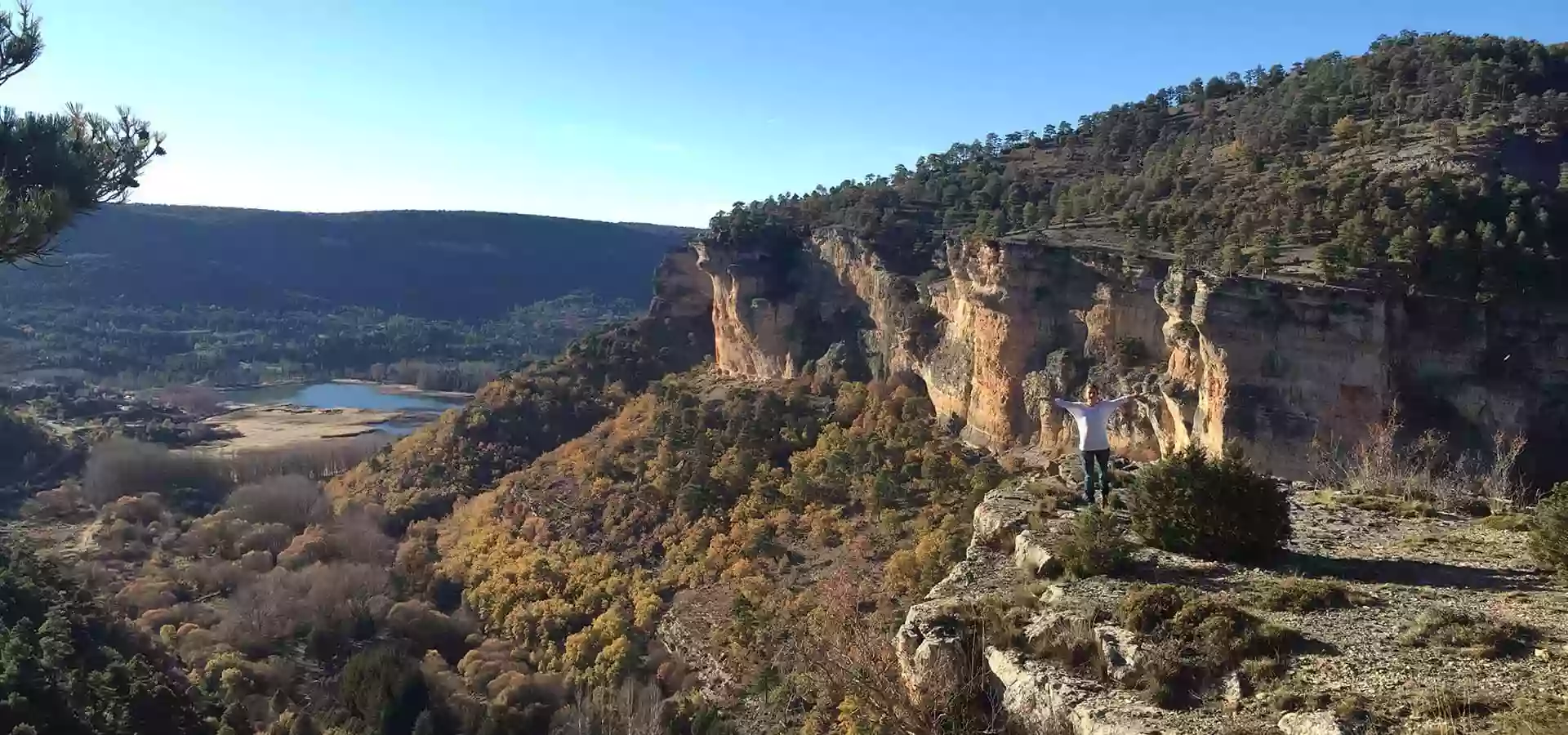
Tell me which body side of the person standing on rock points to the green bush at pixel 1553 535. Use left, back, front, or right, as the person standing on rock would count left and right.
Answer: left

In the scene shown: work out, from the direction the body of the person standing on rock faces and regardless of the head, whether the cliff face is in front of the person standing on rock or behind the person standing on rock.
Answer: behind

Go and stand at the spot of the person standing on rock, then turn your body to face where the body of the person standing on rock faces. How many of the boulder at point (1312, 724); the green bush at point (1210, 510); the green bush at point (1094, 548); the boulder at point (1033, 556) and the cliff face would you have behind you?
1

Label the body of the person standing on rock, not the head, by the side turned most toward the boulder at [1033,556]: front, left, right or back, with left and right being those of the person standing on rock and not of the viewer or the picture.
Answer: front

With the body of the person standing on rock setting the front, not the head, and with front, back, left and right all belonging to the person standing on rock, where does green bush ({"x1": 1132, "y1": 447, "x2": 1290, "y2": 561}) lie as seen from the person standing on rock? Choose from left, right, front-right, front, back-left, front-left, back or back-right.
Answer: front-left

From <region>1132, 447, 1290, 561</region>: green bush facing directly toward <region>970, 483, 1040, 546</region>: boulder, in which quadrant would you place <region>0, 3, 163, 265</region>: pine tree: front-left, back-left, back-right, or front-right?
front-left

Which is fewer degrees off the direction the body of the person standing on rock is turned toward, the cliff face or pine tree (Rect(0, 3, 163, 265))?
the pine tree

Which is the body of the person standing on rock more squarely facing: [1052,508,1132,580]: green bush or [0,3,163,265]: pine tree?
the green bush

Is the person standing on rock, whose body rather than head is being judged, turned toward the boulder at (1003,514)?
no

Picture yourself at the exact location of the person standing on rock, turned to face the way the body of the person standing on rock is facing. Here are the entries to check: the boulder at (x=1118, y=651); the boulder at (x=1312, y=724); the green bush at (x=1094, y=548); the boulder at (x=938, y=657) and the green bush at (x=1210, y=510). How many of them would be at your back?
0

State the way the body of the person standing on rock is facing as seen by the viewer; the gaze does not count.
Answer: toward the camera

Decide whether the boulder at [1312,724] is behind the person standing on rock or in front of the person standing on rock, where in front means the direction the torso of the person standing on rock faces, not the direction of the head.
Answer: in front

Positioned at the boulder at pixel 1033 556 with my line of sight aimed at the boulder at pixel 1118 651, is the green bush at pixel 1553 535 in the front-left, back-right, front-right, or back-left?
front-left

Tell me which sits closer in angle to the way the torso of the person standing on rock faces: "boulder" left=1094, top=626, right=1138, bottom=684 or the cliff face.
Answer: the boulder

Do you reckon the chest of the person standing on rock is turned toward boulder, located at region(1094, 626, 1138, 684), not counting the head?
yes
